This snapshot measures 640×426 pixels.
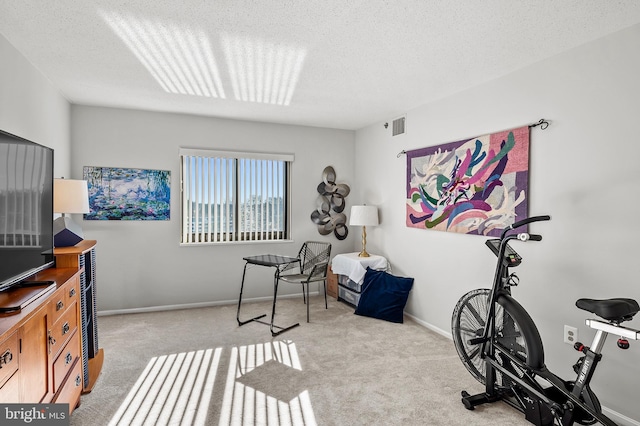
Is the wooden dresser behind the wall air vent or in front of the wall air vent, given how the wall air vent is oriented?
in front

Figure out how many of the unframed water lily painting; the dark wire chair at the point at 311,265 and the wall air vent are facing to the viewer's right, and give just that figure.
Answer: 0

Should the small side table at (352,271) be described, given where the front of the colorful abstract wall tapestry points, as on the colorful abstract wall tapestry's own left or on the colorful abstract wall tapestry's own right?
on the colorful abstract wall tapestry's own right

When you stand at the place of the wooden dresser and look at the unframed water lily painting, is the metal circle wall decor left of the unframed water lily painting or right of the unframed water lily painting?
right

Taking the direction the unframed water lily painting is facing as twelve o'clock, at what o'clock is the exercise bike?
The exercise bike is roughly at 11 o'clock from the unframed water lily painting.

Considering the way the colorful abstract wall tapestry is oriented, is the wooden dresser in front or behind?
in front

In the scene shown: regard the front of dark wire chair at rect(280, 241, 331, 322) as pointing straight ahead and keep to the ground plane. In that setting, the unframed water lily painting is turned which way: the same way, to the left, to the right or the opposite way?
to the left

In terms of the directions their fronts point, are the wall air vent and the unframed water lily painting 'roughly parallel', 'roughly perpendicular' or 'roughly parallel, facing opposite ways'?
roughly perpendicular

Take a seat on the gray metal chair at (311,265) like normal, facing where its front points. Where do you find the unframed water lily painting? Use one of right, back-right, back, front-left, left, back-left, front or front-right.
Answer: front-right

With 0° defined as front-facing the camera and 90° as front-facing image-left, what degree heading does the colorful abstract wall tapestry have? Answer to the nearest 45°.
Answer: approximately 45°

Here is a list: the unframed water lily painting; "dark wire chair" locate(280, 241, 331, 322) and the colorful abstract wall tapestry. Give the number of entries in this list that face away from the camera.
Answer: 0

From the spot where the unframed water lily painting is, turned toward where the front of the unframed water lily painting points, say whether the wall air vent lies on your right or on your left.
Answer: on your left

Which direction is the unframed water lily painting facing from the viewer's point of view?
toward the camera

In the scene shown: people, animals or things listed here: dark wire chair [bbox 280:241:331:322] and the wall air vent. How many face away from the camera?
0
